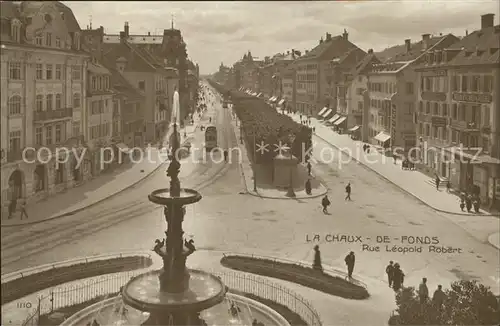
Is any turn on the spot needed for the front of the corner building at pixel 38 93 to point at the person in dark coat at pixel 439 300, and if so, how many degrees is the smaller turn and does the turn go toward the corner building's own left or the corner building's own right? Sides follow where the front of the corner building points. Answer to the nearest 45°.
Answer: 0° — it already faces them

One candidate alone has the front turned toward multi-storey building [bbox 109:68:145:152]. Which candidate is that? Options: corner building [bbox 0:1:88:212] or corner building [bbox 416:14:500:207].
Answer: corner building [bbox 416:14:500:207]

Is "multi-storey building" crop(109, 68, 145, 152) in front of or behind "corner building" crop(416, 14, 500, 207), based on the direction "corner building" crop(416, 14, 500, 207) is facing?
in front

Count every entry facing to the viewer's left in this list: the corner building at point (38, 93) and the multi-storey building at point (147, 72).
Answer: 0

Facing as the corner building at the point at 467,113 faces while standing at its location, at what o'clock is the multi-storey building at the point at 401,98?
The multi-storey building is roughly at 4 o'clock from the corner building.

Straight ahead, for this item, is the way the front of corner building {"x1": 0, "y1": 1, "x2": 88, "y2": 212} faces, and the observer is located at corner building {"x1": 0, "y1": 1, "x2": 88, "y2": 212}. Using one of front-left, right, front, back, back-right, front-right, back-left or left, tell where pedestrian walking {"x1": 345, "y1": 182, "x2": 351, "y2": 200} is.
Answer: front

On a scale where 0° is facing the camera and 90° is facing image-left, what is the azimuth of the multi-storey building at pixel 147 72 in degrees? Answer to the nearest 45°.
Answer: approximately 315°

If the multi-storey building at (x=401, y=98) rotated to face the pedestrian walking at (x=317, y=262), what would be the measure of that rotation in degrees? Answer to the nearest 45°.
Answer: approximately 45° to its left

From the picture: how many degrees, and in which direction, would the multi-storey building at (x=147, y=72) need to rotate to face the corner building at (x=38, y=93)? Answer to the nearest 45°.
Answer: approximately 45° to its right

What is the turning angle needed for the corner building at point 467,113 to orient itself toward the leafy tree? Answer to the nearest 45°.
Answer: approximately 45° to its left

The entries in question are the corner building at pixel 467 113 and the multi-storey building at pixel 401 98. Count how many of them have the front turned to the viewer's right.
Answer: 0

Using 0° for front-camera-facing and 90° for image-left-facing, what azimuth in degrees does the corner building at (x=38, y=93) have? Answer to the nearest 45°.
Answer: approximately 315°
